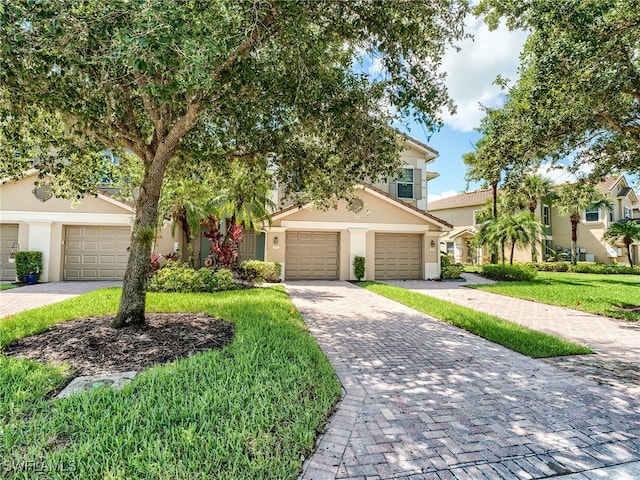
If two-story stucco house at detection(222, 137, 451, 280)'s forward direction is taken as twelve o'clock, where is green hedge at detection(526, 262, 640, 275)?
The green hedge is roughly at 8 o'clock from the two-story stucco house.

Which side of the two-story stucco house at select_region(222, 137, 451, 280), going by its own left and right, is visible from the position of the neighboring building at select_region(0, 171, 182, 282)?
right

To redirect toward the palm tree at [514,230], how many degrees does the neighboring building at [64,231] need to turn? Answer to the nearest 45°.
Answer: approximately 90° to its left

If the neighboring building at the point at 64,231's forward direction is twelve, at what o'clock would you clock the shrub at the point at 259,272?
The shrub is roughly at 10 o'clock from the neighboring building.

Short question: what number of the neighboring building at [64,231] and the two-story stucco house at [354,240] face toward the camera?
2

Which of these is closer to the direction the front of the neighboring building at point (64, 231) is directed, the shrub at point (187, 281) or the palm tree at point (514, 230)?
the shrub

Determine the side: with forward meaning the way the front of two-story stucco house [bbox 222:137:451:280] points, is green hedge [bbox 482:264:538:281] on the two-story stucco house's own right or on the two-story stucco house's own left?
on the two-story stucco house's own left

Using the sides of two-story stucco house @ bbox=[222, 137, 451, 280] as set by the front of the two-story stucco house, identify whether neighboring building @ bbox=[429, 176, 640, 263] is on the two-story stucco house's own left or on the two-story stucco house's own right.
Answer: on the two-story stucco house's own left

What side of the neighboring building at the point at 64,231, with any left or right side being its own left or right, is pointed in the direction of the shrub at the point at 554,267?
left

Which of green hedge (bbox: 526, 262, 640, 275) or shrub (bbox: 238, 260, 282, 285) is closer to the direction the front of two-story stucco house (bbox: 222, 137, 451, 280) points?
the shrub

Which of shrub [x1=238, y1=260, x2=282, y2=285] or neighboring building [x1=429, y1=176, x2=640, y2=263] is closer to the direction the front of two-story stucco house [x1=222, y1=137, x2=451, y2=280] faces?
the shrub

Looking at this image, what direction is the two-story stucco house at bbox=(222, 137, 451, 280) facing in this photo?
toward the camera

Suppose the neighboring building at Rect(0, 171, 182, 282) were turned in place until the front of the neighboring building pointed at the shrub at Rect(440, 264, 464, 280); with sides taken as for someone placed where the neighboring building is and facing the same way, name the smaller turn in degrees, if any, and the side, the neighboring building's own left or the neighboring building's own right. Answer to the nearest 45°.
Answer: approximately 90° to the neighboring building's own left

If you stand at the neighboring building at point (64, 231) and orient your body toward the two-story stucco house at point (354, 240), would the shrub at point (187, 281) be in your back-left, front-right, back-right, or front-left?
front-right

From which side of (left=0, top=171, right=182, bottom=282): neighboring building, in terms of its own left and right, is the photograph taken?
front
